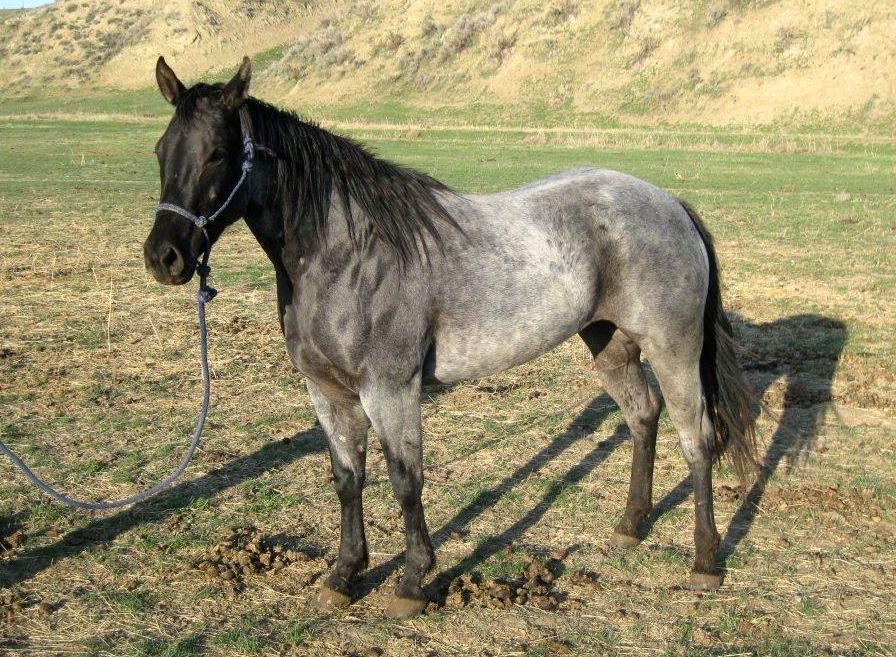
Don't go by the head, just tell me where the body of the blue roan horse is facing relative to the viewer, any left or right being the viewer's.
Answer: facing the viewer and to the left of the viewer
